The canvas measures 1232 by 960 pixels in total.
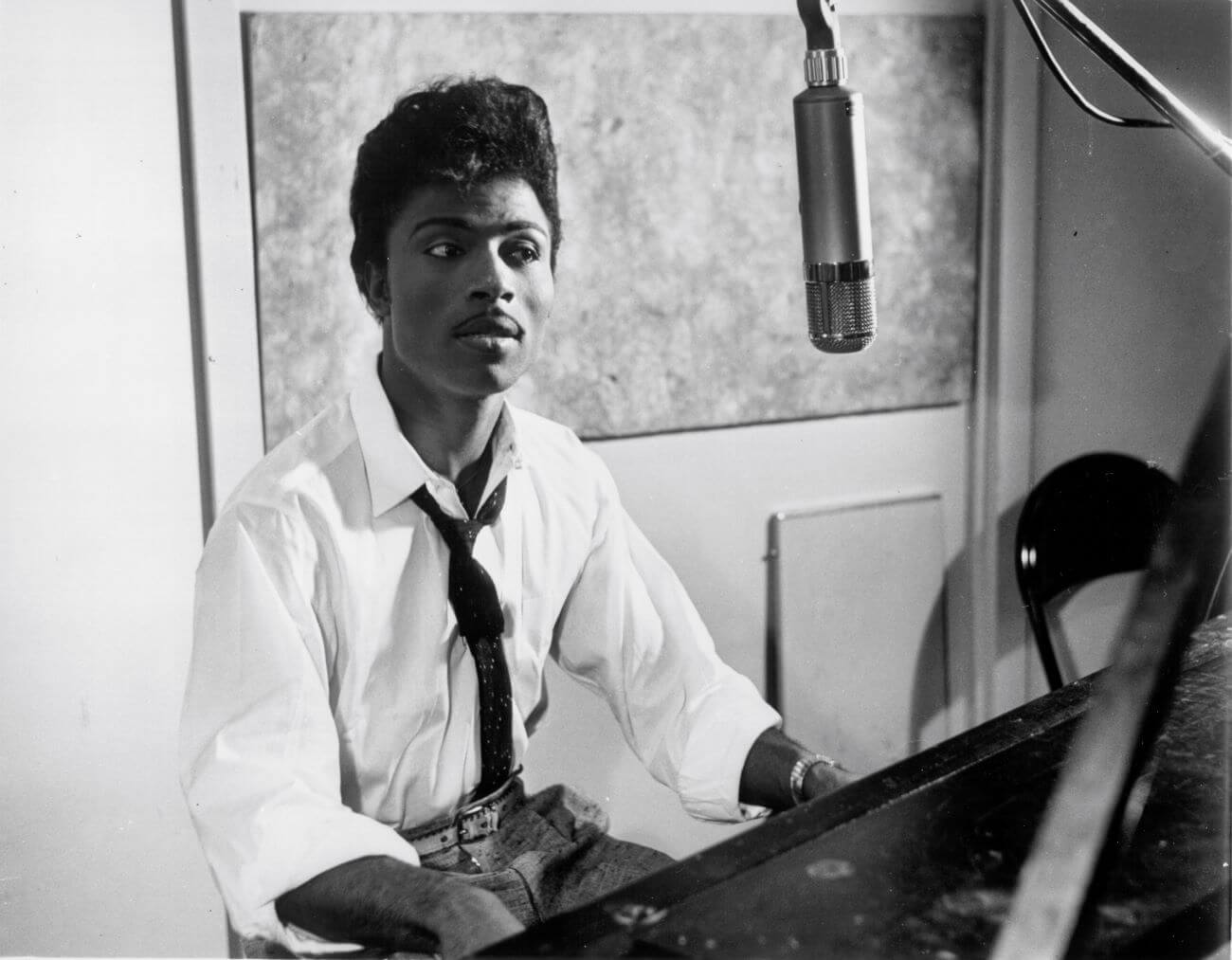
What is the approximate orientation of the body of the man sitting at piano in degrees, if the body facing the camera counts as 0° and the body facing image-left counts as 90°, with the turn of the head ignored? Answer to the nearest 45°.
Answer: approximately 315°
